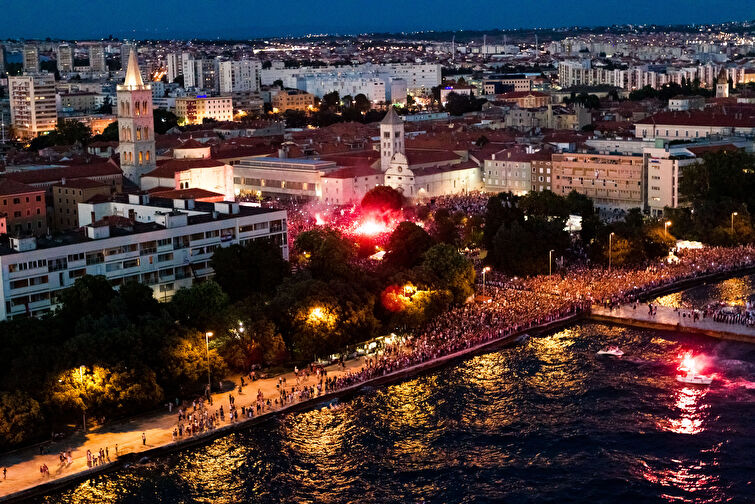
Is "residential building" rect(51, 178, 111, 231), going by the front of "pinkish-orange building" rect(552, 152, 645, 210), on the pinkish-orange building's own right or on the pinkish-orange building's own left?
on the pinkish-orange building's own right

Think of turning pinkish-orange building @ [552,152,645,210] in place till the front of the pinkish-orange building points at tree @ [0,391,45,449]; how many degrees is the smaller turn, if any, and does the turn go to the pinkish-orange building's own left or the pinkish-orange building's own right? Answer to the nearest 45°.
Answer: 0° — it already faces it

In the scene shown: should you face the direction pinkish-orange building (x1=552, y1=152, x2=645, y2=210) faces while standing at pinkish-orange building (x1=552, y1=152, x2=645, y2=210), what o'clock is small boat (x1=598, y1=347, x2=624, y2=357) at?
The small boat is roughly at 12 o'clock from the pinkish-orange building.

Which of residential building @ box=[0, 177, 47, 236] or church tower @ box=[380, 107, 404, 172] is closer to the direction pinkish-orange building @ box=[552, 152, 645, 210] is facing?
the residential building

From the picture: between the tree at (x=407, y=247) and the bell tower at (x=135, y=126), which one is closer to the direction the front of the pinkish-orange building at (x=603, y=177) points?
the tree

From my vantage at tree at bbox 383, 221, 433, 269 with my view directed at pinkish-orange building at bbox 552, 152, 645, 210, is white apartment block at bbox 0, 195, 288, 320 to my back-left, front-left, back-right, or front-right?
back-left

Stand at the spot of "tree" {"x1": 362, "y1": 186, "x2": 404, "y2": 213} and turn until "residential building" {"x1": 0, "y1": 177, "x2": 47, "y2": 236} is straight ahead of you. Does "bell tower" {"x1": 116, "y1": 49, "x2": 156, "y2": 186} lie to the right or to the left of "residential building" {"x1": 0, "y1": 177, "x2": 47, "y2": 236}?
right

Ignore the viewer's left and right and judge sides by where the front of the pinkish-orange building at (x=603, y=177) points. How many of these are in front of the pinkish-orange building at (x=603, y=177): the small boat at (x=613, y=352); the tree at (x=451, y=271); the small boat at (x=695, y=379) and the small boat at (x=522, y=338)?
4
